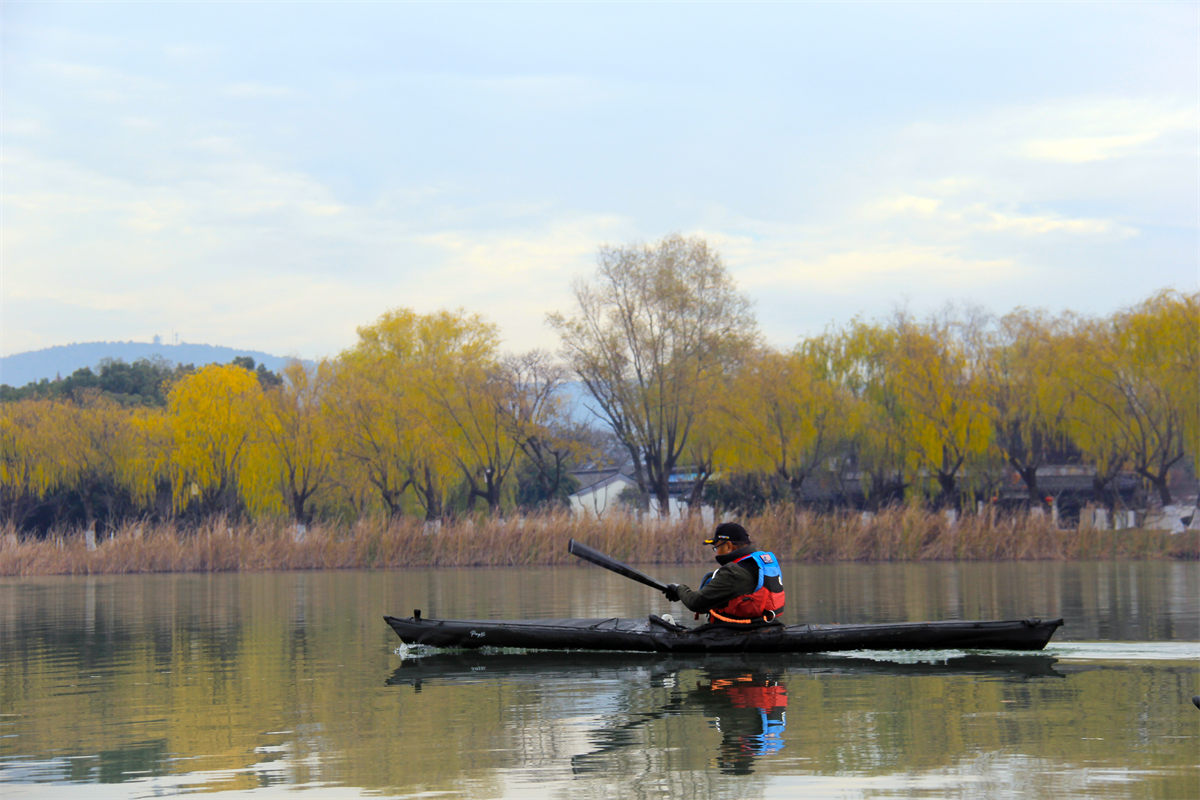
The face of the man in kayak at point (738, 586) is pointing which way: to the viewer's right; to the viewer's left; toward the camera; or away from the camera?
to the viewer's left

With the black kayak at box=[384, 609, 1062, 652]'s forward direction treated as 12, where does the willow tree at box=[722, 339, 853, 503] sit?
The willow tree is roughly at 3 o'clock from the black kayak.

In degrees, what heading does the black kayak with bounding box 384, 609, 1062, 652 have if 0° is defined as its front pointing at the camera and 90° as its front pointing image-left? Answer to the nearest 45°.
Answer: approximately 90°

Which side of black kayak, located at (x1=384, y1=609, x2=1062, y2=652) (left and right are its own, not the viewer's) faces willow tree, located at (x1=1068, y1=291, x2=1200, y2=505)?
right

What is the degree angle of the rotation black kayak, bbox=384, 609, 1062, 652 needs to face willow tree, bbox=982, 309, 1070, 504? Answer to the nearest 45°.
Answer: approximately 90° to its right

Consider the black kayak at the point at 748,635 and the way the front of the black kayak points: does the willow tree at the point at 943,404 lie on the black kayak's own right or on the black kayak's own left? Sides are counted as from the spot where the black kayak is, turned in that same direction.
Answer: on the black kayak's own right
